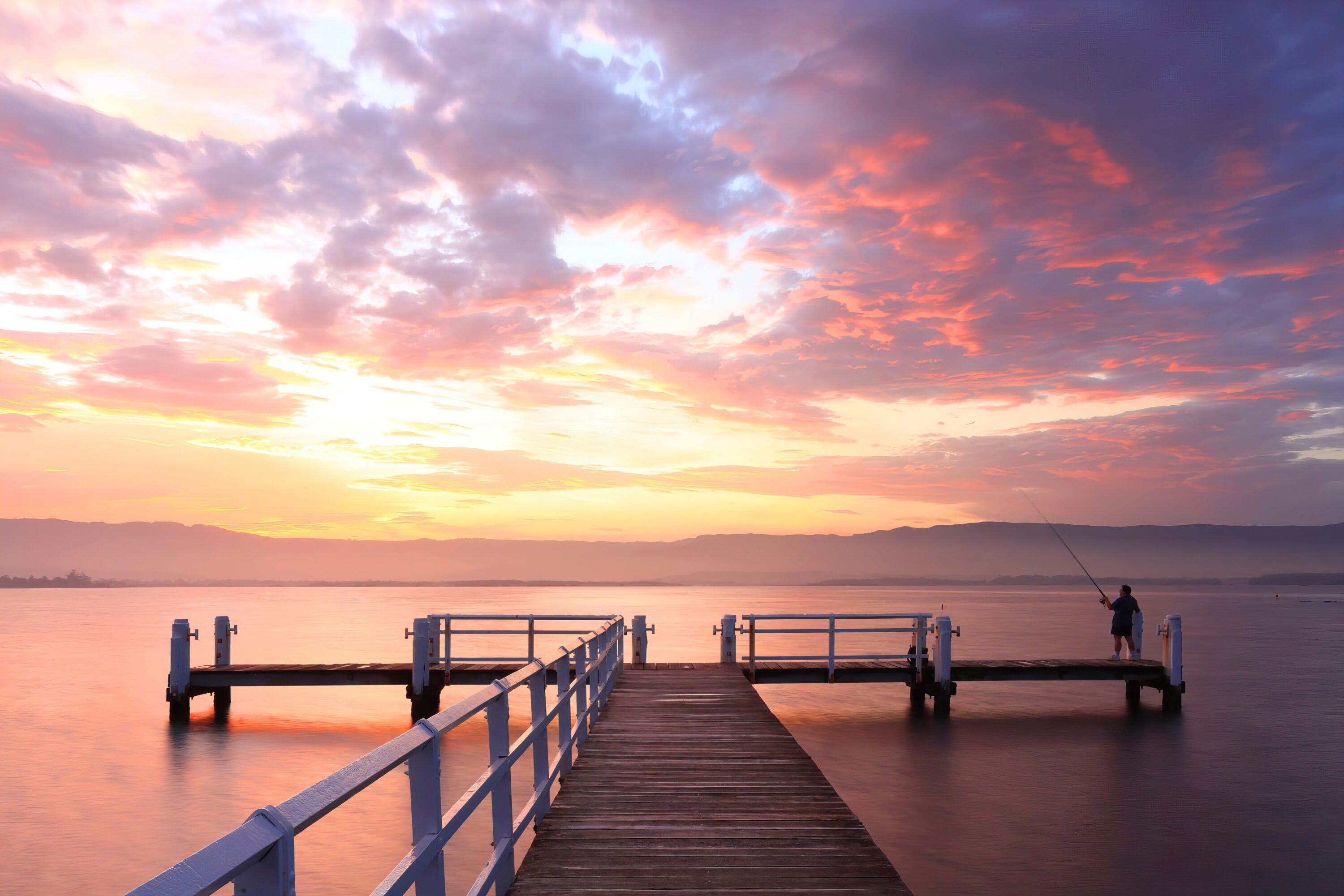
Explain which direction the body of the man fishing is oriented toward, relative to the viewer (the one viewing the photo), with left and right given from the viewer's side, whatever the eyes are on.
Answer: facing away from the viewer and to the left of the viewer
